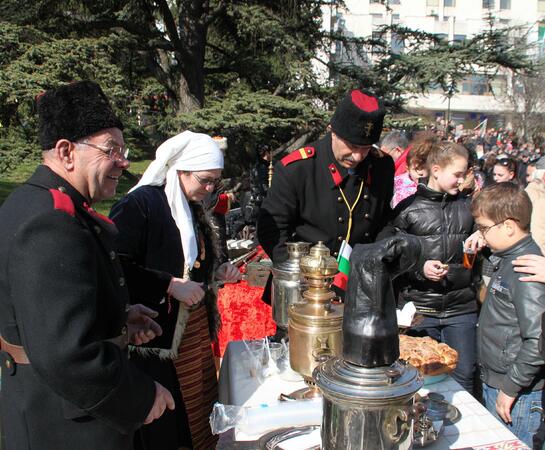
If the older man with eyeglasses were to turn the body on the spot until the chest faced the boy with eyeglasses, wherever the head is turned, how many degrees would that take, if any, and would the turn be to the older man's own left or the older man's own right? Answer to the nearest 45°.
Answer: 0° — they already face them

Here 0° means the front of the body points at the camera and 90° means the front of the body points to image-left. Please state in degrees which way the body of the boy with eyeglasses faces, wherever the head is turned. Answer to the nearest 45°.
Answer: approximately 90°

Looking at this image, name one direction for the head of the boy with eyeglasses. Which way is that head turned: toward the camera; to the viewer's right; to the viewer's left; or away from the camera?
to the viewer's left

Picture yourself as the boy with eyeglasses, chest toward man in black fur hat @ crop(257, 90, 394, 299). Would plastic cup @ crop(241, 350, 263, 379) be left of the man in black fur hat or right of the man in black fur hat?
left

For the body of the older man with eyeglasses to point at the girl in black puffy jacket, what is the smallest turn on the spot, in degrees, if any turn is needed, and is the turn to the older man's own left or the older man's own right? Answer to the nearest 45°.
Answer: approximately 45° to the older man's own left

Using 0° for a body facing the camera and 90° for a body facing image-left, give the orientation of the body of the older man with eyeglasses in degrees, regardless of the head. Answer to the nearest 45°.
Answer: approximately 270°

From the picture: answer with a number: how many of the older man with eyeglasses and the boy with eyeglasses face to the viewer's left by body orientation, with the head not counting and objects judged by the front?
1

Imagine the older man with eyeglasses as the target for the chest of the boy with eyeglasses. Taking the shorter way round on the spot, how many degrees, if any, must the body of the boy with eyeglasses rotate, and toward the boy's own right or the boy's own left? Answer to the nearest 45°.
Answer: approximately 45° to the boy's own left
